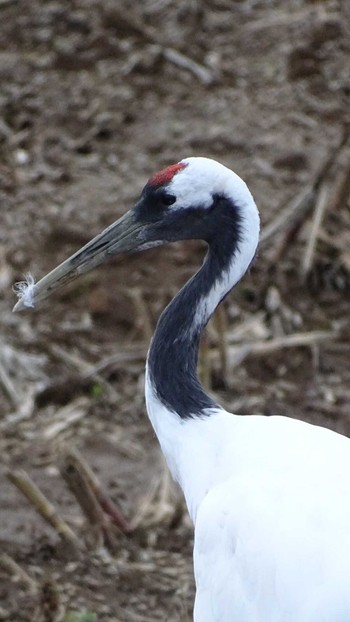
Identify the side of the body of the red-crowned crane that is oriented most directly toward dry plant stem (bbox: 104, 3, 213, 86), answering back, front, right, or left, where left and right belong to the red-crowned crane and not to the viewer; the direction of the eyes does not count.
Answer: right

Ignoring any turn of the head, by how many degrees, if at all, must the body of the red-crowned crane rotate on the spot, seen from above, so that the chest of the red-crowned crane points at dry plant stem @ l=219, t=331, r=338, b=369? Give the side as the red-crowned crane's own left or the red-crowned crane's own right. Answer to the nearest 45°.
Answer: approximately 90° to the red-crowned crane's own right

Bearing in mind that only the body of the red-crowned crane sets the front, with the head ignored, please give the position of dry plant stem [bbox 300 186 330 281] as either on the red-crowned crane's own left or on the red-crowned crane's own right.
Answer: on the red-crowned crane's own right

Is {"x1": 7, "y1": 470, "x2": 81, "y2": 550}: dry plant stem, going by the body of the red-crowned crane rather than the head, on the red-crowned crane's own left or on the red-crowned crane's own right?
on the red-crowned crane's own right

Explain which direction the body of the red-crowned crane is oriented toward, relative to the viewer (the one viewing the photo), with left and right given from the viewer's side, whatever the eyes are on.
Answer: facing to the left of the viewer
